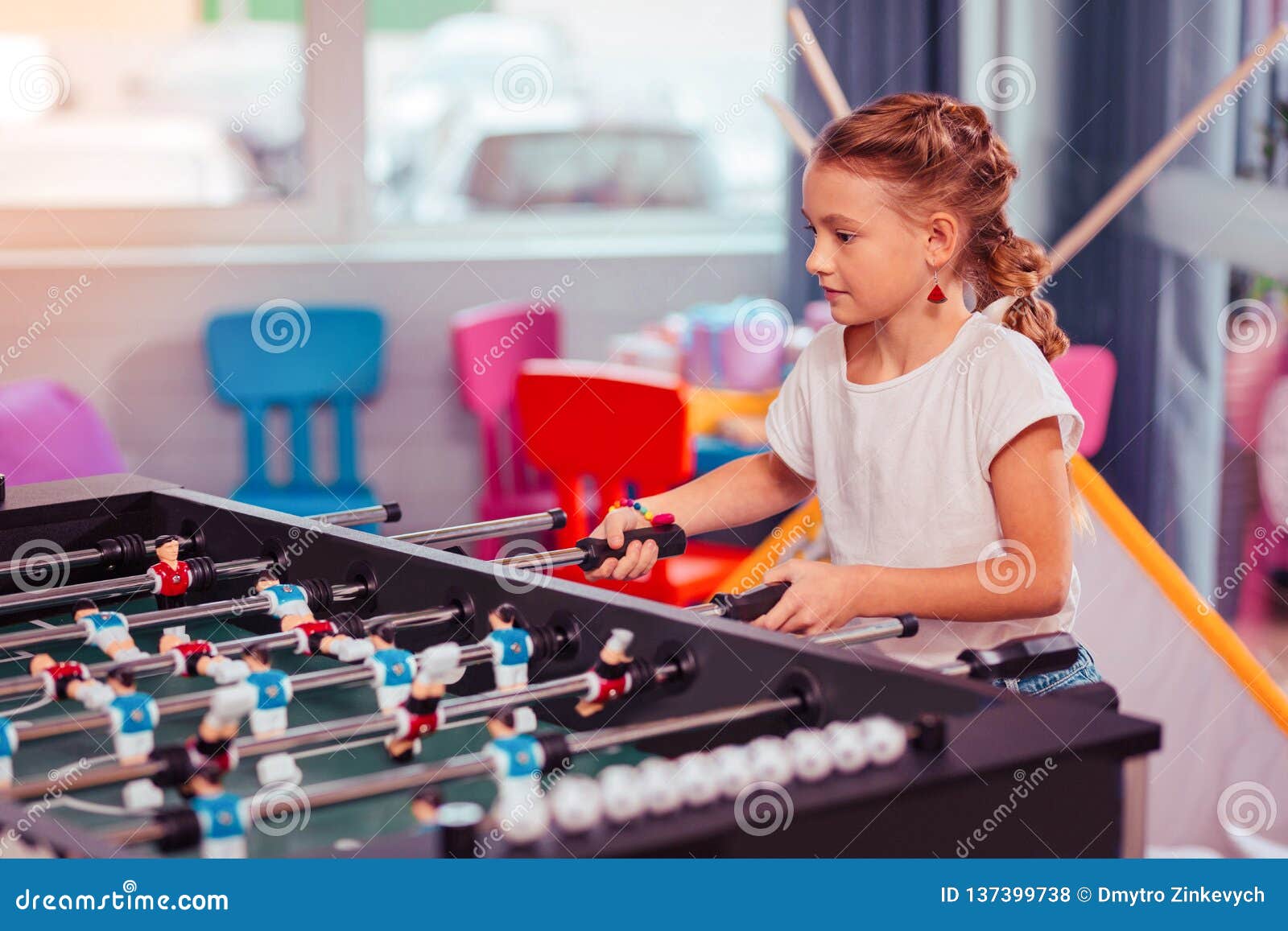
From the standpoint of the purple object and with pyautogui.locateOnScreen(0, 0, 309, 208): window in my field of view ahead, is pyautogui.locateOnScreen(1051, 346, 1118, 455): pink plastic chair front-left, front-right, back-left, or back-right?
back-right

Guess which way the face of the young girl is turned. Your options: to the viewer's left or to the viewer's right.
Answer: to the viewer's left

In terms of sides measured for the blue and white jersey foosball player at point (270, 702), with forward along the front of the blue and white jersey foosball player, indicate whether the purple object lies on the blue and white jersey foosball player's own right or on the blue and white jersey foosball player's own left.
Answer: on the blue and white jersey foosball player's own right

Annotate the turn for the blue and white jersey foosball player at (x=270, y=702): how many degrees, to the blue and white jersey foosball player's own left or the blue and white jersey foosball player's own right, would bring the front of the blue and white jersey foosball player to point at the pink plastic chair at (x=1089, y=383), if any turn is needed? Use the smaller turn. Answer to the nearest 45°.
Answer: approximately 90° to the blue and white jersey foosball player's own right
